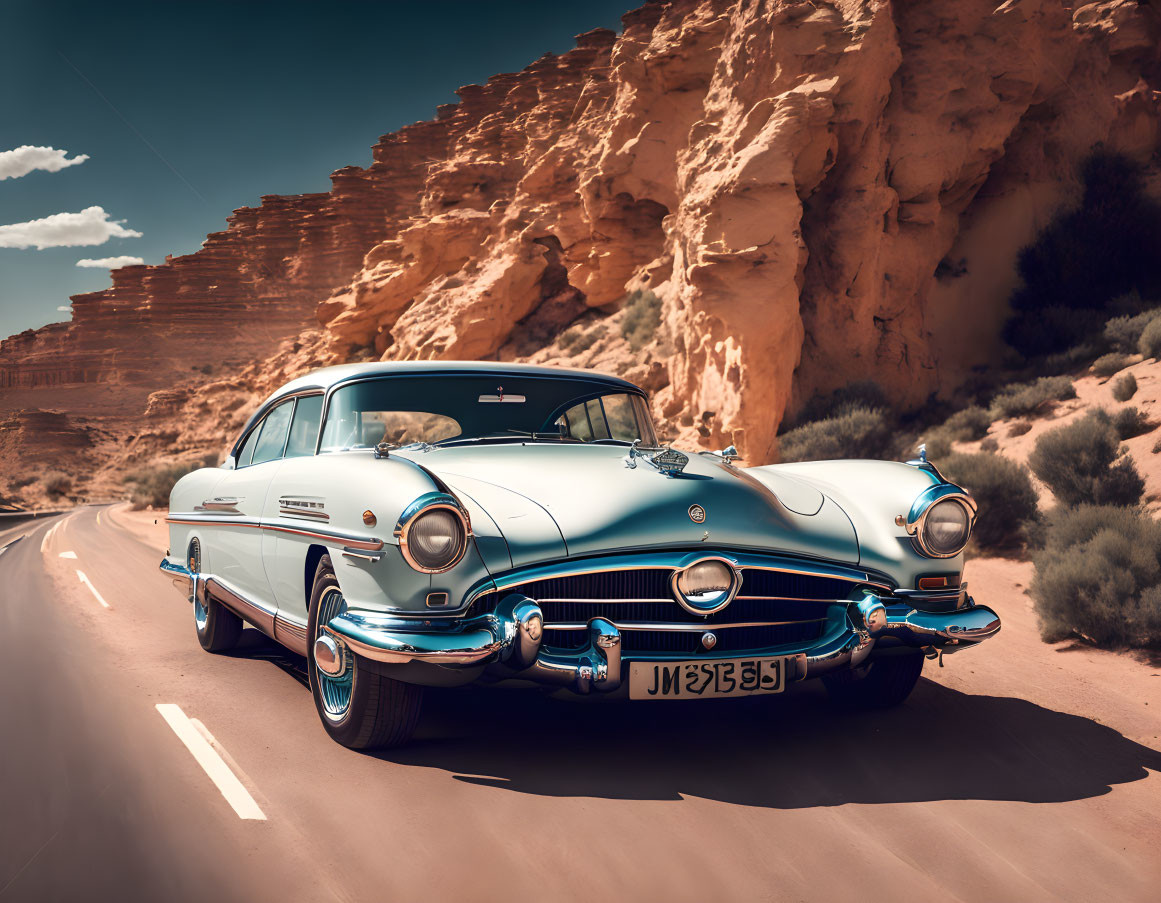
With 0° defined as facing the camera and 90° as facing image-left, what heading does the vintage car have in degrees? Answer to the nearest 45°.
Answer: approximately 315°

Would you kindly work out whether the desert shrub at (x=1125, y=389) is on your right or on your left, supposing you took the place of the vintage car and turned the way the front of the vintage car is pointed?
on your left

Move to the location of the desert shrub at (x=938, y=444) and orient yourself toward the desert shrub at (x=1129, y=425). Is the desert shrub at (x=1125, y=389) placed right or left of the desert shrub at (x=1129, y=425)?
left

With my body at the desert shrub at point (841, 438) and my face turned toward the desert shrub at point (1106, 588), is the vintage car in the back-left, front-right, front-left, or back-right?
front-right

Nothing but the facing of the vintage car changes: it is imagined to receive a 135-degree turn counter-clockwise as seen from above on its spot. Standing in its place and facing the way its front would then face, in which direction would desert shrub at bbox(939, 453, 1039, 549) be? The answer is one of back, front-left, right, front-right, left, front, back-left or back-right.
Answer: front-right

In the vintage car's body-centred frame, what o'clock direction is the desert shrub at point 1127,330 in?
The desert shrub is roughly at 9 o'clock from the vintage car.

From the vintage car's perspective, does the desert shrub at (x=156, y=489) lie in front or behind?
behind

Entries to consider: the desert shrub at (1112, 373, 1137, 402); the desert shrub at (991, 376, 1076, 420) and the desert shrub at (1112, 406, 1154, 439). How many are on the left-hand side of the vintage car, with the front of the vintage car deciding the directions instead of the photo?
3

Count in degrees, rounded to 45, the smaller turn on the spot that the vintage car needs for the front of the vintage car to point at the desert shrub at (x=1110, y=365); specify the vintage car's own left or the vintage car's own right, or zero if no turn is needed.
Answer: approximately 90° to the vintage car's own left

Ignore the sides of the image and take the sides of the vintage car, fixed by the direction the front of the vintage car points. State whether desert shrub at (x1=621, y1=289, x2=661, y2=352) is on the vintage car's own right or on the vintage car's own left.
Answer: on the vintage car's own left

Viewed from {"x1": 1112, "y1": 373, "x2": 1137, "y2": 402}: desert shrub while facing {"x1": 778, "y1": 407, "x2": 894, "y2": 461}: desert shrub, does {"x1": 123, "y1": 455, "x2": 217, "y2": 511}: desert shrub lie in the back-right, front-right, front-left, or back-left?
front-right

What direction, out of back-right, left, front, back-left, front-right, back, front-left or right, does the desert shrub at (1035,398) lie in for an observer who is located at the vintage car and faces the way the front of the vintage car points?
left

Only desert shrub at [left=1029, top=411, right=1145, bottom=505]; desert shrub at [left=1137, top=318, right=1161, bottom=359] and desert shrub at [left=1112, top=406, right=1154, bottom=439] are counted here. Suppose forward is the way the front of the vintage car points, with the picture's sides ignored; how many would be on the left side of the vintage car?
3

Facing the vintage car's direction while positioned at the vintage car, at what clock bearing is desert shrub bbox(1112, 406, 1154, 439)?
The desert shrub is roughly at 9 o'clock from the vintage car.

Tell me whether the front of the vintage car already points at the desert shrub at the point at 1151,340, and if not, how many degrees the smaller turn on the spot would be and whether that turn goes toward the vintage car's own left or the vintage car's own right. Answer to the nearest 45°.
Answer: approximately 90° to the vintage car's own left

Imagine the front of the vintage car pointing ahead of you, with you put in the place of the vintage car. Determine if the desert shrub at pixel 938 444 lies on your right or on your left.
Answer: on your left
